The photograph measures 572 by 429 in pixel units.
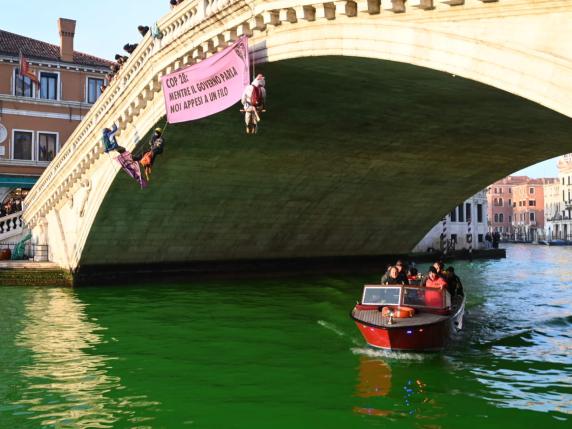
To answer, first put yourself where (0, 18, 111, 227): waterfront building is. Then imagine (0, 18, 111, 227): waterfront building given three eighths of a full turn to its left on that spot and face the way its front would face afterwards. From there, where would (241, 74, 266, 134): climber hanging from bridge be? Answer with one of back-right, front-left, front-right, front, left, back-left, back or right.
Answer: back-right

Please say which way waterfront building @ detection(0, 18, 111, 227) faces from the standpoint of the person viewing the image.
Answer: facing the viewer

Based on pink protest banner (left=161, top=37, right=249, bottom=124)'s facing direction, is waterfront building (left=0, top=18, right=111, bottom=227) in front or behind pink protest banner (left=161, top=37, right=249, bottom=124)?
behind

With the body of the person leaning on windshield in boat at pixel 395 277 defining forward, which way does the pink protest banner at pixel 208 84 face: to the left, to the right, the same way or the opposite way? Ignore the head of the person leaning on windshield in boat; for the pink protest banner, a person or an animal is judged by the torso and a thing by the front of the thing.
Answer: the same way

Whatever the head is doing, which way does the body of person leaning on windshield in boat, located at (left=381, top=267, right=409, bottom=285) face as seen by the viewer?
toward the camera

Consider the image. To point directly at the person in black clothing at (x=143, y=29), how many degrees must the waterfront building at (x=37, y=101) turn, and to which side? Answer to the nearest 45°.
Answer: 0° — it already faces them

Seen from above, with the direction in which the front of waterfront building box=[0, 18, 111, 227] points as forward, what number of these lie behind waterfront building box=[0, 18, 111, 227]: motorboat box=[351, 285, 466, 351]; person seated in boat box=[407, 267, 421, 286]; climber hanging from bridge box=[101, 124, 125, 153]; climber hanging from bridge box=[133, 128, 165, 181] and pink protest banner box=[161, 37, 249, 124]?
0

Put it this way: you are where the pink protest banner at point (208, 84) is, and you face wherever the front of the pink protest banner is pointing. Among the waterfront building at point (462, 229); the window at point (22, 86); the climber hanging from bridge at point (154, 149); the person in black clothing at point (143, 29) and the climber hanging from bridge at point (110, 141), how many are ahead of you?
0

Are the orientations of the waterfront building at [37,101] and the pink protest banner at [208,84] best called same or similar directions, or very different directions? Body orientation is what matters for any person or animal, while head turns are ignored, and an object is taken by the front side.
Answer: same or similar directions

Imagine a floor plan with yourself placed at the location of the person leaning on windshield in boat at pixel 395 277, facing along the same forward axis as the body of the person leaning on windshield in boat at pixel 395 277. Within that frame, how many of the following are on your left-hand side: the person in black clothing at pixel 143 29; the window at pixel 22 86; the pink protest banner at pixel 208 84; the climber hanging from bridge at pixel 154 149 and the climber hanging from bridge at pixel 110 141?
0

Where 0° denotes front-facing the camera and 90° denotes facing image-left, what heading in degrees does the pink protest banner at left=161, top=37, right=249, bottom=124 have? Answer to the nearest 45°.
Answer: approximately 0°

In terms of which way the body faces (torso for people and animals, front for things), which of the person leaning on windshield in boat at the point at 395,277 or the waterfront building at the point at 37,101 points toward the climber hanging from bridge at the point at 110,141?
the waterfront building

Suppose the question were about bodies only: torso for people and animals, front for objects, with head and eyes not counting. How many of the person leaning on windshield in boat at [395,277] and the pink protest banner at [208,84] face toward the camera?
2

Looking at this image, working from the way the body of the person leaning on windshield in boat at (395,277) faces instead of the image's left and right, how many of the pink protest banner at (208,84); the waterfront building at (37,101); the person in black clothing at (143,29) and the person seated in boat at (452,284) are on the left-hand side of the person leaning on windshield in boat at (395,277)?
1

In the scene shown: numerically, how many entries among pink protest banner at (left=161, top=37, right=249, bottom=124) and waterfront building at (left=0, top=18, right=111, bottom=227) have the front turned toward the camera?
2

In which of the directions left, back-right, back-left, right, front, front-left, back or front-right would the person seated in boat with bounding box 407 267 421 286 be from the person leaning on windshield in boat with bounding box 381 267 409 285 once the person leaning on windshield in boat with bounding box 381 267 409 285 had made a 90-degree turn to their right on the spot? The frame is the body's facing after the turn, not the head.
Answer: back-right

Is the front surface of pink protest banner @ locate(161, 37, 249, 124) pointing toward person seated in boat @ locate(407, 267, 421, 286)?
no

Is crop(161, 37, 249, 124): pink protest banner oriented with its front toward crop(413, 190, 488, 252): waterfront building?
no

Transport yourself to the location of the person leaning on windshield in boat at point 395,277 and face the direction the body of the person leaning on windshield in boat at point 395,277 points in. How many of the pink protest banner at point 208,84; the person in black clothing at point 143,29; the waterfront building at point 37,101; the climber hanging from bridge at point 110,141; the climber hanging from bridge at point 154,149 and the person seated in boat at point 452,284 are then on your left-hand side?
1

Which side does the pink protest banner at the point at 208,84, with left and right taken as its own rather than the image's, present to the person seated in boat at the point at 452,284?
left
